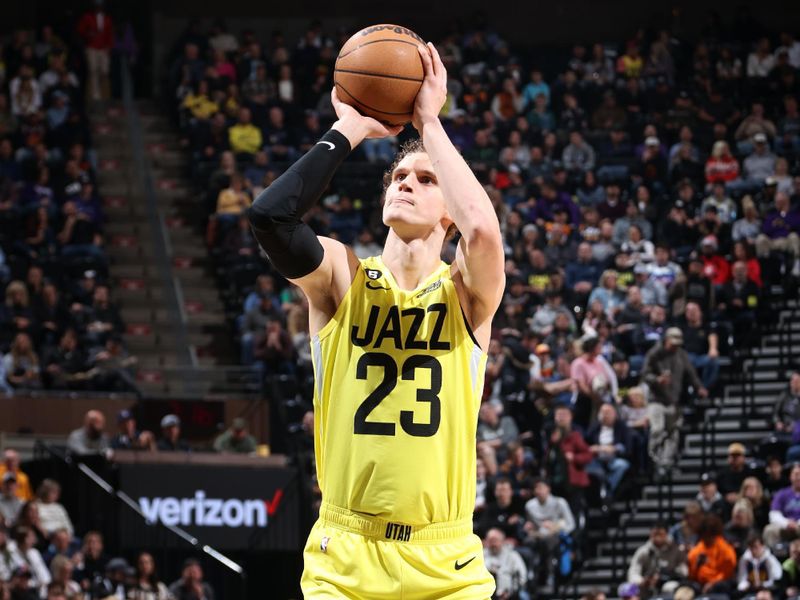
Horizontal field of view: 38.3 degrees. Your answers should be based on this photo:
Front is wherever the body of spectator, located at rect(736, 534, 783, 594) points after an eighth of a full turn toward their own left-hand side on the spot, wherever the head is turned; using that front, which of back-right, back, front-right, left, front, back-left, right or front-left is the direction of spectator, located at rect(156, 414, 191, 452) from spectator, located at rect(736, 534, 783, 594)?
back-right

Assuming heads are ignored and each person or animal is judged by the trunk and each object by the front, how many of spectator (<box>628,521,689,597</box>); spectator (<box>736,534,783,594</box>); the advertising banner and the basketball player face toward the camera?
4

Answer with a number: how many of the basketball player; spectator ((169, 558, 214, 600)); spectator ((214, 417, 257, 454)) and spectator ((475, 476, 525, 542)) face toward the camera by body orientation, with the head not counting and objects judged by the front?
4

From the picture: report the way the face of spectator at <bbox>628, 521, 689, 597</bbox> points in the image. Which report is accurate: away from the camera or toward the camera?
toward the camera

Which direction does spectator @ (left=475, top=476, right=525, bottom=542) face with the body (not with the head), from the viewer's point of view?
toward the camera

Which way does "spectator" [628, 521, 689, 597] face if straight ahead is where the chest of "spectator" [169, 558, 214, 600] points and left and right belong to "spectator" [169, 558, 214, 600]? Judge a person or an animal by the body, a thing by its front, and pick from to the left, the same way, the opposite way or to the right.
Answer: the same way

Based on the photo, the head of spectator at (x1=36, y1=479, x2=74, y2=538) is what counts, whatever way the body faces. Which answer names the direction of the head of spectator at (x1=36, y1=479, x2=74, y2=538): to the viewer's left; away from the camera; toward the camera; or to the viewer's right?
toward the camera

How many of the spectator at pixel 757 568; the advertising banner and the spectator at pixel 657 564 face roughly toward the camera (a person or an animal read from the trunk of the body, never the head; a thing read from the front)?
3

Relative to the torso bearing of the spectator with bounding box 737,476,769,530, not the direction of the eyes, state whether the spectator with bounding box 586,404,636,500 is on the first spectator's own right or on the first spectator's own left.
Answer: on the first spectator's own right

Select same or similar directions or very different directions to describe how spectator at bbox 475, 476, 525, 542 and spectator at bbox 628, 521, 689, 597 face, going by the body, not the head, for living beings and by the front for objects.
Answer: same or similar directions

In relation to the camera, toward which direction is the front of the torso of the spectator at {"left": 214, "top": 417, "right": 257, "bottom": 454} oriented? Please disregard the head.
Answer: toward the camera

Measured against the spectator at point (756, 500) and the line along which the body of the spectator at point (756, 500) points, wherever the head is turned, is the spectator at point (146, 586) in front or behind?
in front

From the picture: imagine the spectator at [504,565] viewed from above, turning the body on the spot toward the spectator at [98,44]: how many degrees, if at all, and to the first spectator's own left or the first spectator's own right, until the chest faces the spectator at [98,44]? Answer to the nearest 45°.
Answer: approximately 90° to the first spectator's own right

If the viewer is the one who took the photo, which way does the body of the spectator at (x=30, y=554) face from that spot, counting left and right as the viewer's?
facing the viewer and to the right of the viewer

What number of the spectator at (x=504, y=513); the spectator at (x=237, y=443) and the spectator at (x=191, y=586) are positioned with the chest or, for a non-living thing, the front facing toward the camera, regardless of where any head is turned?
3

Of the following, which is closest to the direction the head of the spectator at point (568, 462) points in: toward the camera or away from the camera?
toward the camera

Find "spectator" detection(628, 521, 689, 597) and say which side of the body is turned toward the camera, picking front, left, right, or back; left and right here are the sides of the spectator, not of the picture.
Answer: front

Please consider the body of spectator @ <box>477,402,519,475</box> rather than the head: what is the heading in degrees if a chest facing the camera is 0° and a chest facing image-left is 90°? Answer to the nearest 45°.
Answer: approximately 45°

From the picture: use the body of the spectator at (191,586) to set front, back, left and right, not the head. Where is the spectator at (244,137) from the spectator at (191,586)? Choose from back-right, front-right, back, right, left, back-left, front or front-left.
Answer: back

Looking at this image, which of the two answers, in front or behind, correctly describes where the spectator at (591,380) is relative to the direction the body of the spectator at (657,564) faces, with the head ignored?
behind
